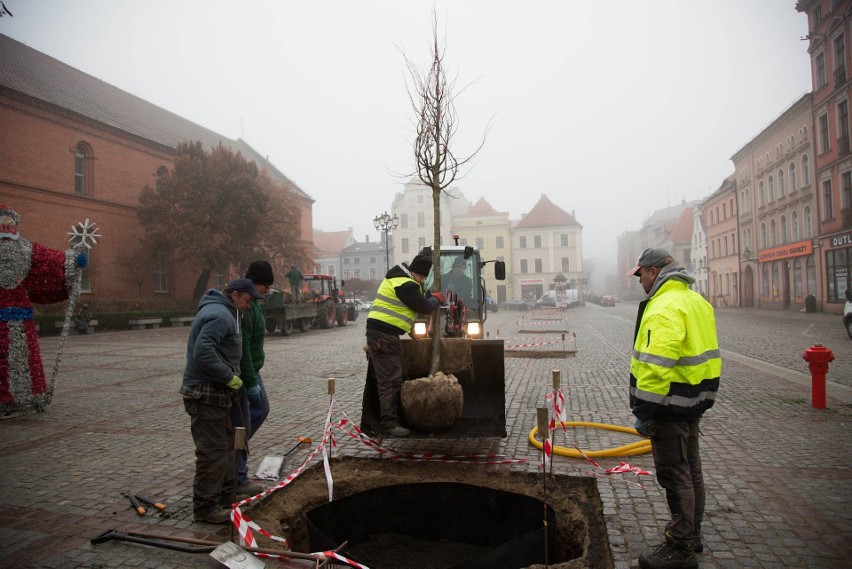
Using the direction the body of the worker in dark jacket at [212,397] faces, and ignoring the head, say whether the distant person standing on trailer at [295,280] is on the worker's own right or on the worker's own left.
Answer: on the worker's own left

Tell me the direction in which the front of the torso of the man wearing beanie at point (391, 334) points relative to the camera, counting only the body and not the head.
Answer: to the viewer's right

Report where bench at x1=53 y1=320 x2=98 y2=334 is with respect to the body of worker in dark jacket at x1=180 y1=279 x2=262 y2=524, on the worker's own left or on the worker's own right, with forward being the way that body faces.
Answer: on the worker's own left

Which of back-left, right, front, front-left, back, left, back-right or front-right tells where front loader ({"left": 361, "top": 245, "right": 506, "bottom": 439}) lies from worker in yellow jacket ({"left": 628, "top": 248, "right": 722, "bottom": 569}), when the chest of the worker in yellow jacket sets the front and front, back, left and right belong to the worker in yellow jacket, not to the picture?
front-right

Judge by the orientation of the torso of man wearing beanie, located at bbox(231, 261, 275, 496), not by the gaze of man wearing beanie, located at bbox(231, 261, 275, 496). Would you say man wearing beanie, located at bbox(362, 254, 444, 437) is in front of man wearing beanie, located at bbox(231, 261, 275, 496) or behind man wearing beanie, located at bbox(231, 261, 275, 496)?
in front

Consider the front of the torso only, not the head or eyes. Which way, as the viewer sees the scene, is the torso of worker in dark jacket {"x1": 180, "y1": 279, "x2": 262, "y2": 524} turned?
to the viewer's right

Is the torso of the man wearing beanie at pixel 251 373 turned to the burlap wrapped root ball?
yes

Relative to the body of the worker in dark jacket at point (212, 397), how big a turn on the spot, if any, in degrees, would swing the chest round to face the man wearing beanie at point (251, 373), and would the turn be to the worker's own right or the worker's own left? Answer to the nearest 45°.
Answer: approximately 45° to the worker's own left

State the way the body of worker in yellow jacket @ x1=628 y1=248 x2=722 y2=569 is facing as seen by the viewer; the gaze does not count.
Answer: to the viewer's left

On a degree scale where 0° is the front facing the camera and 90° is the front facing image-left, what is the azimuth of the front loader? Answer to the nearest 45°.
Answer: approximately 0°

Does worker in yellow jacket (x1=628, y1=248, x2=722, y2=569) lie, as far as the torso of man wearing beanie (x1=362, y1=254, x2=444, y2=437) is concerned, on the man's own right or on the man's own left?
on the man's own right
